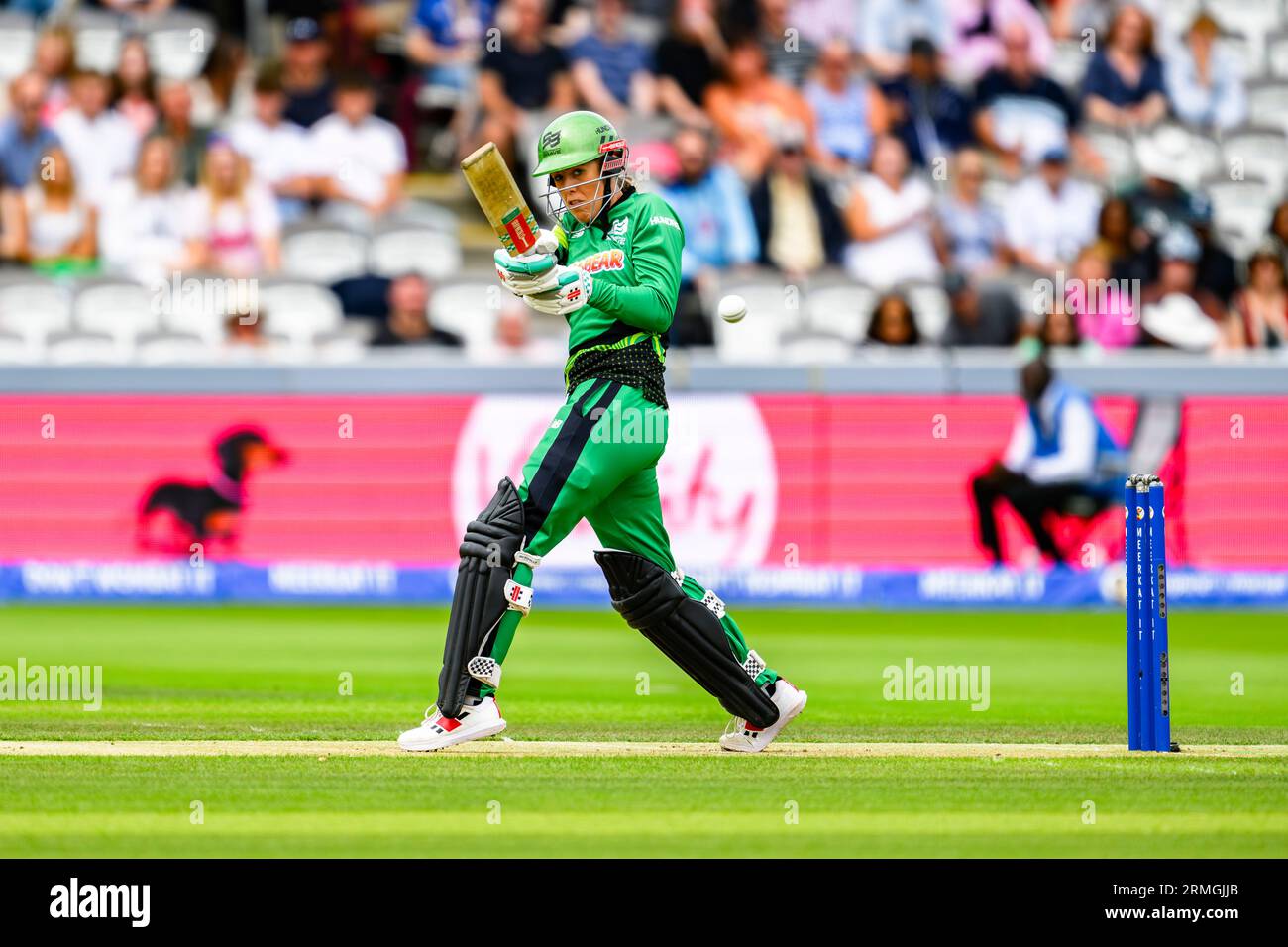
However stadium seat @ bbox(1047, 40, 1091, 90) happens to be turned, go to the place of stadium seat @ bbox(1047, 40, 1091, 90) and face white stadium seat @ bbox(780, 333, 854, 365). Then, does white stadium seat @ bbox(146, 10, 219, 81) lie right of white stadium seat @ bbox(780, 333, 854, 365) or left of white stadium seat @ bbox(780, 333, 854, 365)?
right

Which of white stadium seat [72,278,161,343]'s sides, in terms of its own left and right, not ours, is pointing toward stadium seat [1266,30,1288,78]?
left

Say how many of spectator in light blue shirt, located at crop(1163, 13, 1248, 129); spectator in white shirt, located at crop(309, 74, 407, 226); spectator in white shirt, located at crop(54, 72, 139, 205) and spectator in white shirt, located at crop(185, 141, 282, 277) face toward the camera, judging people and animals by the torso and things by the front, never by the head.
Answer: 4

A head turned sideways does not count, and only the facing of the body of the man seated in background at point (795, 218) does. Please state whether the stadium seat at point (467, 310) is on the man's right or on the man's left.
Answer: on the man's right

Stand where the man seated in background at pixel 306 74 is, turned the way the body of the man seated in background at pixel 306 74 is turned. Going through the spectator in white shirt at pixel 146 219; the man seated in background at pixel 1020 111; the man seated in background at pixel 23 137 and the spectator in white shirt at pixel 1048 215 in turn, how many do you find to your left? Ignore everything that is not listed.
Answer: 2

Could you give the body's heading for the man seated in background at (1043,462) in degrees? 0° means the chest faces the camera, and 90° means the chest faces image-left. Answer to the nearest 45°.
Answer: approximately 45°

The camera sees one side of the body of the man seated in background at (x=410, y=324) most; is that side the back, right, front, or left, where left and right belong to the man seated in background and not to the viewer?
front

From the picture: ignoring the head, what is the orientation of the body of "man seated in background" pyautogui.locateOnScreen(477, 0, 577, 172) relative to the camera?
toward the camera

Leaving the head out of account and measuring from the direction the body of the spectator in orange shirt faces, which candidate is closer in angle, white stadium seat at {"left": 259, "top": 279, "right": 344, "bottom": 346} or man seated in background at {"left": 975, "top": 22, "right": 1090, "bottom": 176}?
the white stadium seat

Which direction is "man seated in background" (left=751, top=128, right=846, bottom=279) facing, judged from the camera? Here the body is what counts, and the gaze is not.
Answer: toward the camera

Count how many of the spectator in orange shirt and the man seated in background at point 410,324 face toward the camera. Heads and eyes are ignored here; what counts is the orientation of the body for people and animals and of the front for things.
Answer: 2

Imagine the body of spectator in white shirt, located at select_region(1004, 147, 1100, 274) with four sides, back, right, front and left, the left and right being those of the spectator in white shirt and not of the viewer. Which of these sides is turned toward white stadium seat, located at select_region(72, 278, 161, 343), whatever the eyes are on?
right

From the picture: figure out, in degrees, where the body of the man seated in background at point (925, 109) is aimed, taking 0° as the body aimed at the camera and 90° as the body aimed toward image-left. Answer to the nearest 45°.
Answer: approximately 0°

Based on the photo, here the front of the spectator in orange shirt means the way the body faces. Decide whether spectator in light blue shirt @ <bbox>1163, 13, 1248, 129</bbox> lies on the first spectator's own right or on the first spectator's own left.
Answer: on the first spectator's own left

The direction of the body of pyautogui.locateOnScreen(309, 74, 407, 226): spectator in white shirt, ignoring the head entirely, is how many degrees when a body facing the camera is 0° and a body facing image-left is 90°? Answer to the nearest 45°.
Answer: approximately 0°
